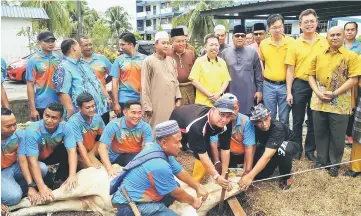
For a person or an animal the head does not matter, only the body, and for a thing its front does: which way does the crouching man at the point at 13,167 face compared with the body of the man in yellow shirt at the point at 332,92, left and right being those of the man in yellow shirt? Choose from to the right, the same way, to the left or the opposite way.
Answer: to the left

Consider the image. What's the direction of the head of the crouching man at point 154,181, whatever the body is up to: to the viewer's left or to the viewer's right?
to the viewer's right

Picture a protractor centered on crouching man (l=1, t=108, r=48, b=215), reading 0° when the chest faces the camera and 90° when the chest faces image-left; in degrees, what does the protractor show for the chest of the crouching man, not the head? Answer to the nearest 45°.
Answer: approximately 315°

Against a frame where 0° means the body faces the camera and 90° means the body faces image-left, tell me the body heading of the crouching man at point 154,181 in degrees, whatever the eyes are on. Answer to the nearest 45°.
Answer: approximately 270°

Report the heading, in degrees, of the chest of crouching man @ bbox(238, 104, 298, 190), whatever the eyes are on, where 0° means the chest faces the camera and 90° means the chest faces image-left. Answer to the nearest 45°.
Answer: approximately 45°

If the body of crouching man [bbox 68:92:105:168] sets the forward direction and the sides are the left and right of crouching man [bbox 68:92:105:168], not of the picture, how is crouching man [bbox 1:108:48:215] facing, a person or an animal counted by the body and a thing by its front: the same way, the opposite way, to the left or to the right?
the same way

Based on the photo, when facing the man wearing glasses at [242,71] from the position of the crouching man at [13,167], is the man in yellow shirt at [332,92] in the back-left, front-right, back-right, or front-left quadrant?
front-right

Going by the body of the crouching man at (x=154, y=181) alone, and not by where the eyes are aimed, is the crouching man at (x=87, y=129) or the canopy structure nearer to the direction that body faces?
the canopy structure

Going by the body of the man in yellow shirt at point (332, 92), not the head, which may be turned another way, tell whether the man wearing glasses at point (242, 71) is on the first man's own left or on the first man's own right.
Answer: on the first man's own right

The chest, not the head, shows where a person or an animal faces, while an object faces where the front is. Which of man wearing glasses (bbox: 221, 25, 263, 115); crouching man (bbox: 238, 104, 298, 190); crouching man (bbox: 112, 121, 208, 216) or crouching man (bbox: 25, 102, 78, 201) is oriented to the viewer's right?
crouching man (bbox: 112, 121, 208, 216)

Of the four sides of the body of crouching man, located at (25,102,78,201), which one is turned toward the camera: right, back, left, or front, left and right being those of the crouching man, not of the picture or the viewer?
front

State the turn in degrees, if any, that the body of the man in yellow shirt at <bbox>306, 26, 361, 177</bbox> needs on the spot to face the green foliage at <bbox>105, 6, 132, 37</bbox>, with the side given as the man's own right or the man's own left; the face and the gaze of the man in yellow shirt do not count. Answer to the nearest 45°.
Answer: approximately 135° to the man's own right

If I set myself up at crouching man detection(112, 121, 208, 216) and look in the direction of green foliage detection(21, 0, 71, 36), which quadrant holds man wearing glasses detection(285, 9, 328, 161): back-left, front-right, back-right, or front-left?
front-right

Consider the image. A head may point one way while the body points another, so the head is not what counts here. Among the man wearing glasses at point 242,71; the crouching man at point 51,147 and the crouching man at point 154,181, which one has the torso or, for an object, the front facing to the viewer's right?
the crouching man at point 154,181

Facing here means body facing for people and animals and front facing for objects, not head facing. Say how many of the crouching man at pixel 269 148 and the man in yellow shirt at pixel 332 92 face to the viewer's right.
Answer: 0

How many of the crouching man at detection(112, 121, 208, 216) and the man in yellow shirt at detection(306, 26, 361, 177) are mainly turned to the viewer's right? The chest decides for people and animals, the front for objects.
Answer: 1
